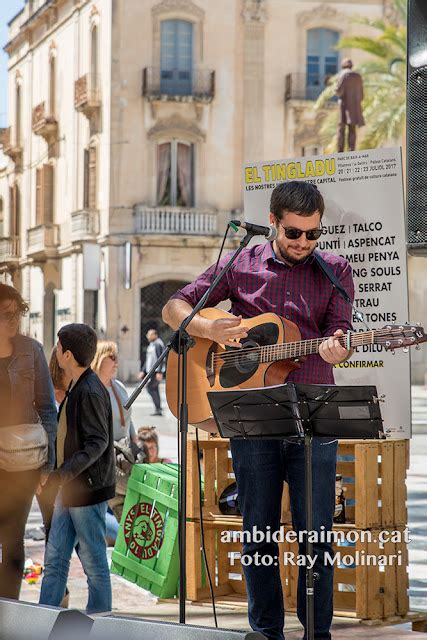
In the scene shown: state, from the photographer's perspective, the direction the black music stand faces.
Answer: facing away from the viewer

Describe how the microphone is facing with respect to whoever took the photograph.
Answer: facing to the right of the viewer

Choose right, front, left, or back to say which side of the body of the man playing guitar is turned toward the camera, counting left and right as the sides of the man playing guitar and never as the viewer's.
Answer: front

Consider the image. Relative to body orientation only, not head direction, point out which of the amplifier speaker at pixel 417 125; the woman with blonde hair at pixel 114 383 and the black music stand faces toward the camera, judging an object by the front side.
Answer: the amplifier speaker

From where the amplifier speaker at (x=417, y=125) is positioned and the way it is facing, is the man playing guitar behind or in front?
behind

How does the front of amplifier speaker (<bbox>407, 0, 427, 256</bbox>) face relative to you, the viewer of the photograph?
facing the viewer

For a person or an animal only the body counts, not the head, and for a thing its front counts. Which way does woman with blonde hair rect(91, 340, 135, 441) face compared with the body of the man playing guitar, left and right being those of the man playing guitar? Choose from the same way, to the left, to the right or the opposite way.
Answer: to the left

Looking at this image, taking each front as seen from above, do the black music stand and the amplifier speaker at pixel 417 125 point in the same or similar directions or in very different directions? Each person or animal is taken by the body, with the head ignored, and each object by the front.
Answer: very different directions

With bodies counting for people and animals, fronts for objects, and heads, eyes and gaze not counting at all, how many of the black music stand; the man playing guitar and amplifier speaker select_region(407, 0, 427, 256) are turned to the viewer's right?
0

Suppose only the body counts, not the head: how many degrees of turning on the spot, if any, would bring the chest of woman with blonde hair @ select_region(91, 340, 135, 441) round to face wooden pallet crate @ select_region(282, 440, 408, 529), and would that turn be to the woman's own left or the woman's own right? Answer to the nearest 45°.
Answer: approximately 45° to the woman's own right

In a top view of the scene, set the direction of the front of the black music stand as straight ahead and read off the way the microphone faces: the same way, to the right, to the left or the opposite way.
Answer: to the right

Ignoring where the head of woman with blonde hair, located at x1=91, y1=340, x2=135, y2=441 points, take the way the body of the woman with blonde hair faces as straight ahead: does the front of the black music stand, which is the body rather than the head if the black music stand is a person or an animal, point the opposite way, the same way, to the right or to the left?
to the left

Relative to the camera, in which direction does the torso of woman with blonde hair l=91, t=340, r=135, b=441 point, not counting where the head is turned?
to the viewer's right

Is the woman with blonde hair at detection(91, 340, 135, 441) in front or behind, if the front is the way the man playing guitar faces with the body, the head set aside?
behind
